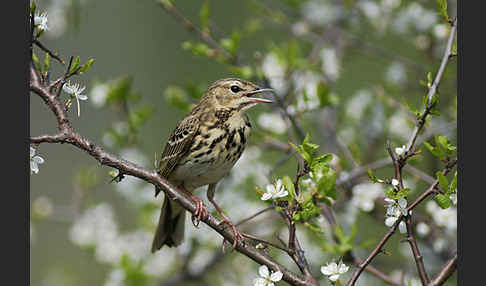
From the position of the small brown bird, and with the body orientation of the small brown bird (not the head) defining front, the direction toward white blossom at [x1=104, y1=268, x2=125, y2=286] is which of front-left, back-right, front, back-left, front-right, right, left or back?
back

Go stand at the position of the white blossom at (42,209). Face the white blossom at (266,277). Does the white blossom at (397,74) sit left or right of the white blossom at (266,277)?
left

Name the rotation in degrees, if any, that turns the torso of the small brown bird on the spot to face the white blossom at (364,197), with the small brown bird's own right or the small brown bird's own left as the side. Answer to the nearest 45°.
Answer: approximately 45° to the small brown bird's own left

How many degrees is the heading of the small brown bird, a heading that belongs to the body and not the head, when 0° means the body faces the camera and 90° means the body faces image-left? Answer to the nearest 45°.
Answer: approximately 315°
